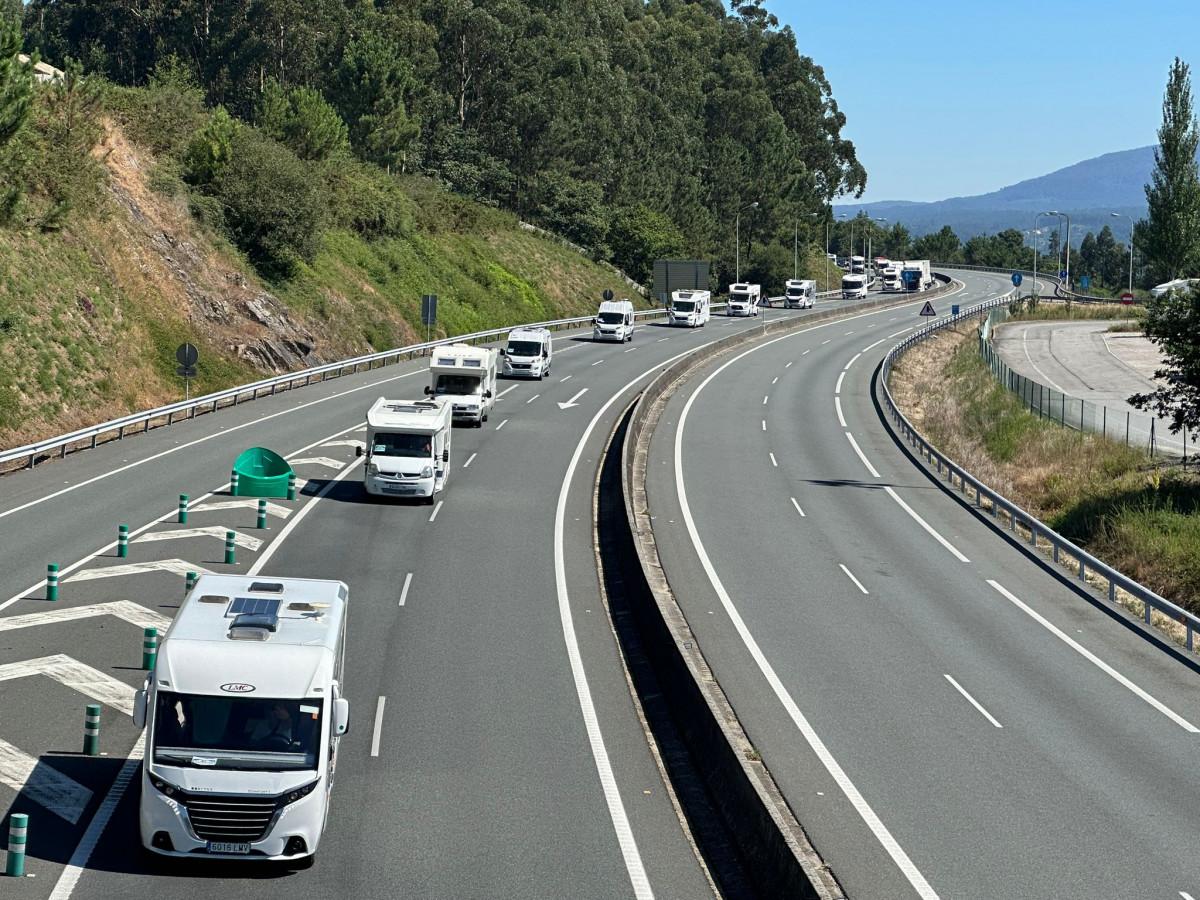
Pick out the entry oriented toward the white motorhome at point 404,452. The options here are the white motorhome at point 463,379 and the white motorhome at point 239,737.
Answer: the white motorhome at point 463,379

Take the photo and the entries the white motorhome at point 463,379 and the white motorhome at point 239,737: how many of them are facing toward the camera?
2

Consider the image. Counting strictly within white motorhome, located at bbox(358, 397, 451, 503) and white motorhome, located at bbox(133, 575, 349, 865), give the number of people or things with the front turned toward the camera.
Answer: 2

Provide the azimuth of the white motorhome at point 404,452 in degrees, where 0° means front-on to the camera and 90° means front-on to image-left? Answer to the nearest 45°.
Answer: approximately 0°

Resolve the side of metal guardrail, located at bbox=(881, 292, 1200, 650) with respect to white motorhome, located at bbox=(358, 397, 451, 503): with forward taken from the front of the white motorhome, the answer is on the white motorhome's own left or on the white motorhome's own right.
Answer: on the white motorhome's own left

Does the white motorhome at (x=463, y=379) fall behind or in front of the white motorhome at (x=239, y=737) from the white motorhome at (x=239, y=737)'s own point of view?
behind

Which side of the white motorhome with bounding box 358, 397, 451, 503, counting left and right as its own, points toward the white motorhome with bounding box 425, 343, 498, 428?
back

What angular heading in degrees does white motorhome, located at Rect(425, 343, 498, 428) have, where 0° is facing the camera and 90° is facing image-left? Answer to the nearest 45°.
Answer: approximately 0°
